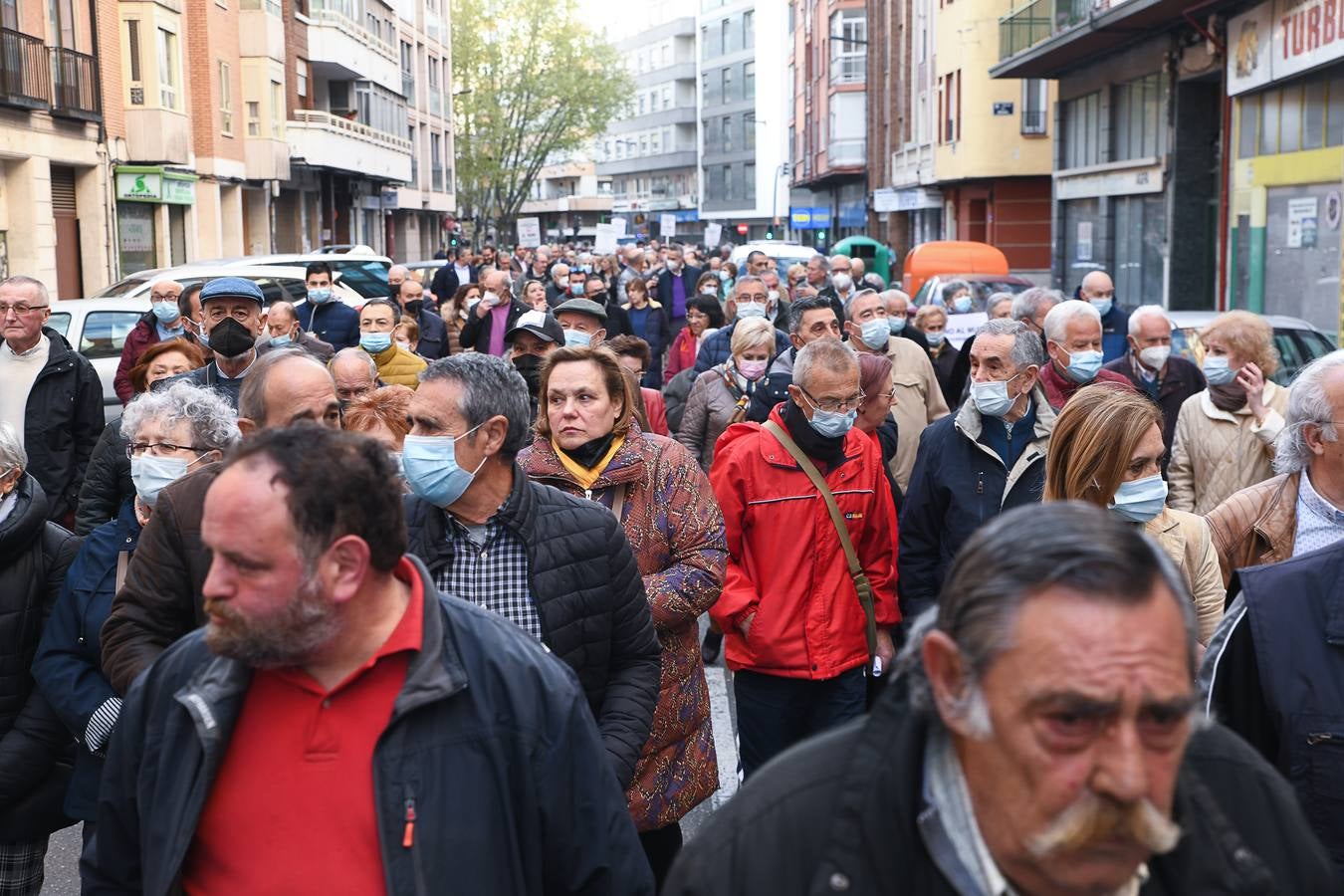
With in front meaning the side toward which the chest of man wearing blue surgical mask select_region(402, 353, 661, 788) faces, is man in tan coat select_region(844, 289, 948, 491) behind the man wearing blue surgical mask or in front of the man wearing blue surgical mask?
behind

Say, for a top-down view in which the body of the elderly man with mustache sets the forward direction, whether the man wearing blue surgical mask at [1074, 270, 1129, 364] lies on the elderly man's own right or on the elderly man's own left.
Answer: on the elderly man's own left

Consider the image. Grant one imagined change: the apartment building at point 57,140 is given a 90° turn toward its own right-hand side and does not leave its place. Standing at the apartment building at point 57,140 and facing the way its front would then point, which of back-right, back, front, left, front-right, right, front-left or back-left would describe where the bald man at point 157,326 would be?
front-left

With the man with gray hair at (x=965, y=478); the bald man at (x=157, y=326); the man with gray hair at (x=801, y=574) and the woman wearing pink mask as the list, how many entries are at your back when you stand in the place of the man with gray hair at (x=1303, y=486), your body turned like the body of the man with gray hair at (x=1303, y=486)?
4

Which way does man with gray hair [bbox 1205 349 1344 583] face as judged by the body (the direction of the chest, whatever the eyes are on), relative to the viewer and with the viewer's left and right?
facing the viewer and to the right of the viewer

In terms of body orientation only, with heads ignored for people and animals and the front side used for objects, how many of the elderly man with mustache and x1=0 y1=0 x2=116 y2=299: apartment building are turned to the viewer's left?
0

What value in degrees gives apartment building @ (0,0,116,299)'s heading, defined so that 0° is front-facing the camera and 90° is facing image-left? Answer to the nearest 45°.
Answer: approximately 315°

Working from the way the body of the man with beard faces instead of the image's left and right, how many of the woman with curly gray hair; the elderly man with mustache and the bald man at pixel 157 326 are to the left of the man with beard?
1

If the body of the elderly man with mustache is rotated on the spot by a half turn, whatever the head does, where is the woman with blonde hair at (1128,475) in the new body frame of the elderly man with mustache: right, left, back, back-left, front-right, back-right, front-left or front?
front-right

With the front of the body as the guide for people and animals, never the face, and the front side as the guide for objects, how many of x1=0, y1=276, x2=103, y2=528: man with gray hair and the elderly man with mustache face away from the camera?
0

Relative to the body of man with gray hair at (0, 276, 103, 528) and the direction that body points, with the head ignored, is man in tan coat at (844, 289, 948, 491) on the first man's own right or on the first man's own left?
on the first man's own left
